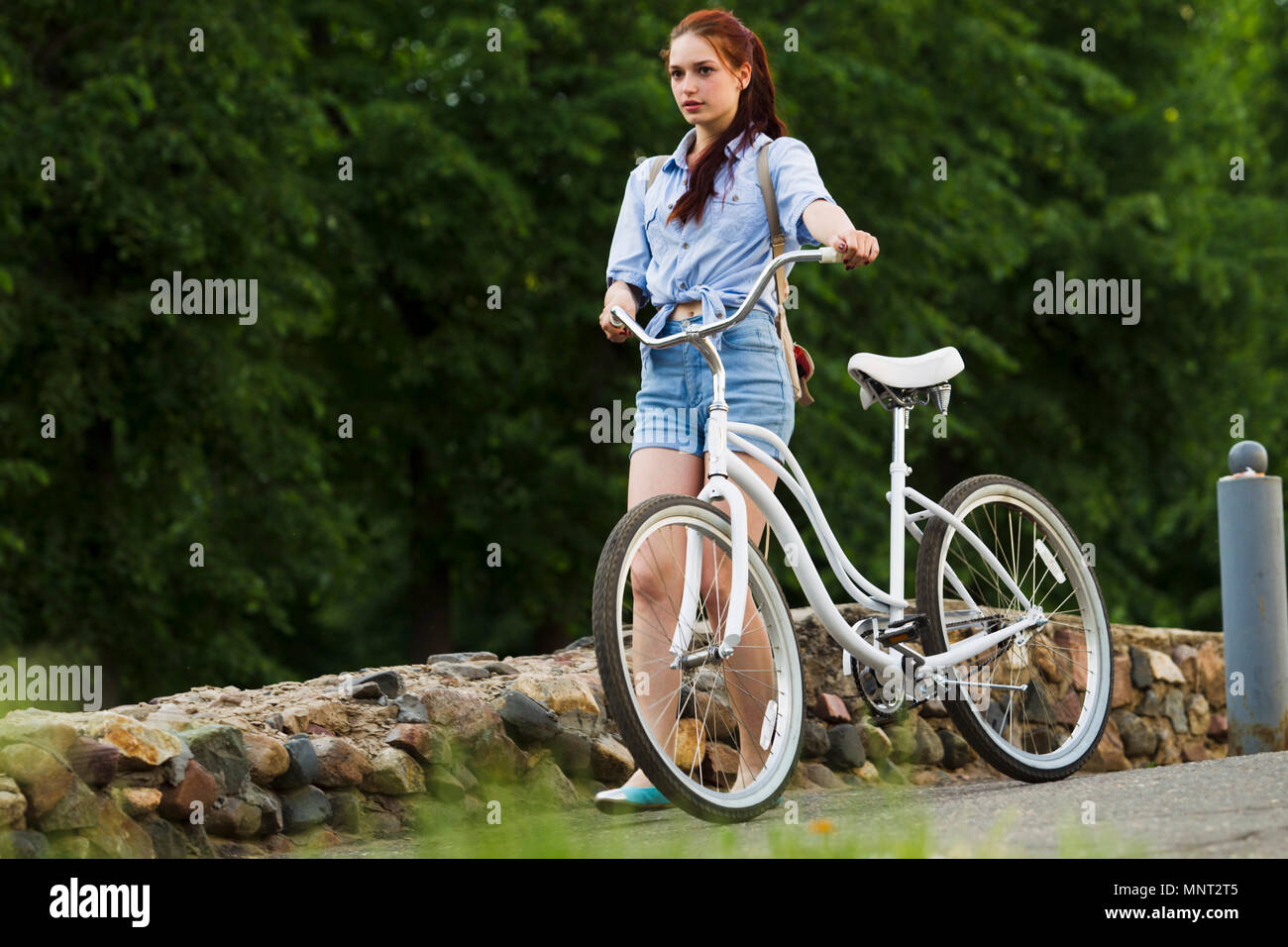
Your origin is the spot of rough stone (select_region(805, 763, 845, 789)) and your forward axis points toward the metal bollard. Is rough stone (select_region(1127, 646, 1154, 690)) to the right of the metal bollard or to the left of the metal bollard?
left

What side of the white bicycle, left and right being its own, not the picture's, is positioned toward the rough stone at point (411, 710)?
front

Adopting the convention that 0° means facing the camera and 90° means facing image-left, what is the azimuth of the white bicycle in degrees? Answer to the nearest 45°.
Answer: approximately 45°

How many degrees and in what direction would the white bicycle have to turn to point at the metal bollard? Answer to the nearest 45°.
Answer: approximately 180°

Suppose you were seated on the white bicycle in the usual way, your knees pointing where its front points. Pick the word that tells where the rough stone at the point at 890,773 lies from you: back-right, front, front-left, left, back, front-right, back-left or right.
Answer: back-right

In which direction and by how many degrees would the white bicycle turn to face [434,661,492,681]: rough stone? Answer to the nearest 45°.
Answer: approximately 90° to its right

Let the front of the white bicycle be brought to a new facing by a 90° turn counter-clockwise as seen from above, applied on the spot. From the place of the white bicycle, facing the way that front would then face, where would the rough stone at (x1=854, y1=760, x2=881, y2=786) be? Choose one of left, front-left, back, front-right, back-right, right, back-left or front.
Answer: back-left

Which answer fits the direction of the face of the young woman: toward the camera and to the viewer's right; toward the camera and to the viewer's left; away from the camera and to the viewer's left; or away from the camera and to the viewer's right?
toward the camera and to the viewer's left

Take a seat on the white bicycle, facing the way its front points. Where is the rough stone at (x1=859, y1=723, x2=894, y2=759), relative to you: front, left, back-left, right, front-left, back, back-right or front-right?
back-right

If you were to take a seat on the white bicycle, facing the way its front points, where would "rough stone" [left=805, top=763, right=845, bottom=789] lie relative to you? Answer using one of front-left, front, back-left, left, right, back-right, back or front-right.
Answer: back-right
